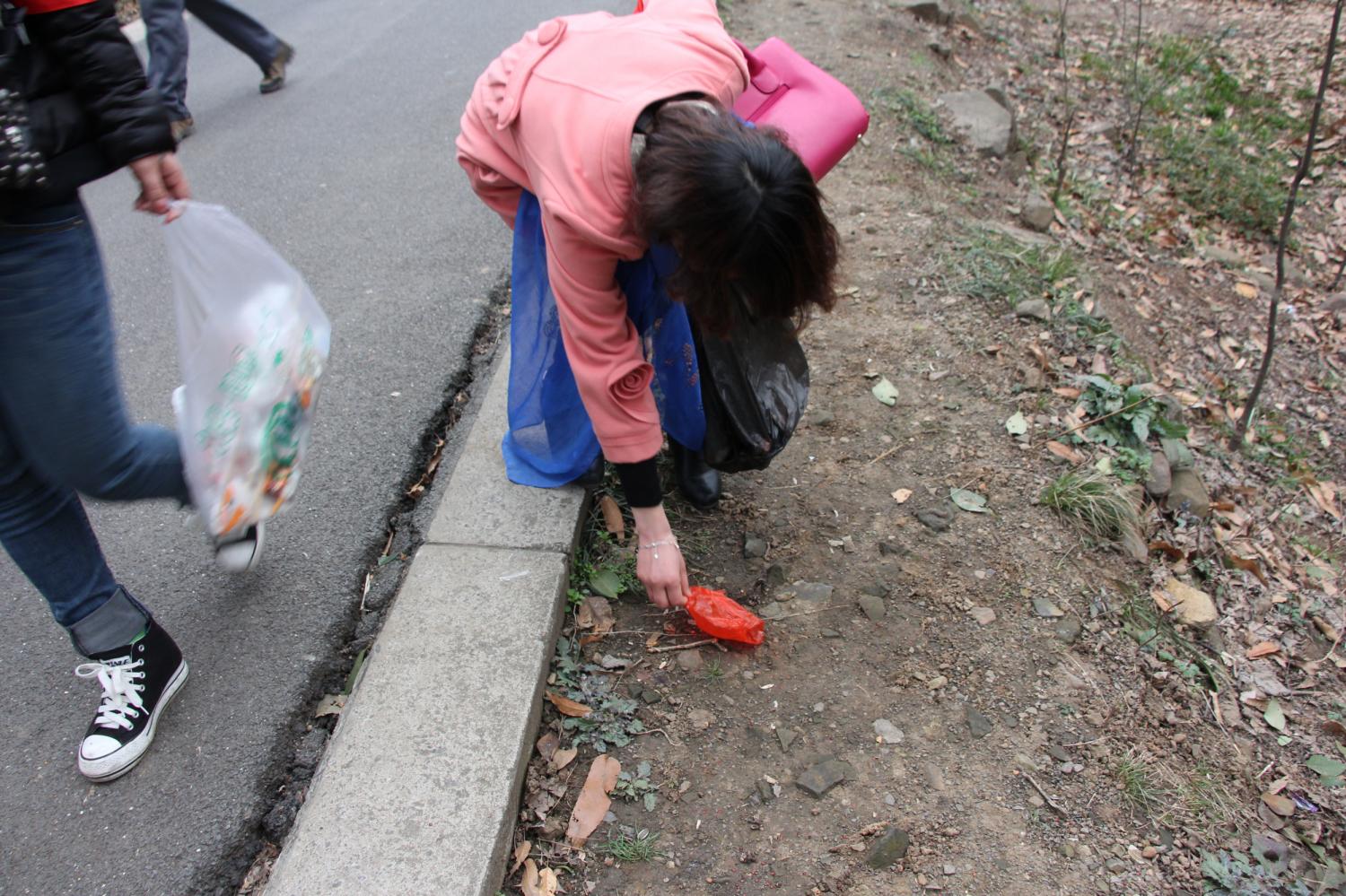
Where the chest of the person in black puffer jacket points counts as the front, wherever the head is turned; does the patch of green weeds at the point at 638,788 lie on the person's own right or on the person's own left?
on the person's own left

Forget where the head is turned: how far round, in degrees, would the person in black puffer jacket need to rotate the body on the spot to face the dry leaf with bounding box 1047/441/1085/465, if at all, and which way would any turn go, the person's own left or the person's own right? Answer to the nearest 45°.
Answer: approximately 135° to the person's own left

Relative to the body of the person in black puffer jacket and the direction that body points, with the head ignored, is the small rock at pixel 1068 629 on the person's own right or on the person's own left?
on the person's own left

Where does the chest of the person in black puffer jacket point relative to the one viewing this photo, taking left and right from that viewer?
facing the viewer and to the left of the viewer

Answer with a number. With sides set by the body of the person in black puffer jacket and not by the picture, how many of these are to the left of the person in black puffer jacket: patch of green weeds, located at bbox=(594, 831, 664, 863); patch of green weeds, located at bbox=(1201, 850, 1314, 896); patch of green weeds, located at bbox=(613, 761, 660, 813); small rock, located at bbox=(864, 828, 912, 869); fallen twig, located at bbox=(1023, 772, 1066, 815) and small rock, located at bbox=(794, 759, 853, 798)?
6

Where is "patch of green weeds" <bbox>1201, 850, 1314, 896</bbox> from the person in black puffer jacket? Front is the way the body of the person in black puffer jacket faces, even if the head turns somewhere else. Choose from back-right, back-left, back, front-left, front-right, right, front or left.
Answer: left

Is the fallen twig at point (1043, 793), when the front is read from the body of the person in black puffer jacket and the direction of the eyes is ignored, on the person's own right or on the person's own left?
on the person's own left

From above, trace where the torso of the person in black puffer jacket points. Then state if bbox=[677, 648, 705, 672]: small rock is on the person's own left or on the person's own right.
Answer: on the person's own left

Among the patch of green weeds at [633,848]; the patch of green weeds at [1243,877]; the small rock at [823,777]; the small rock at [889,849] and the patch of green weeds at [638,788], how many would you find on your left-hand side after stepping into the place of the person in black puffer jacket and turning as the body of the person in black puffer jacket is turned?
5

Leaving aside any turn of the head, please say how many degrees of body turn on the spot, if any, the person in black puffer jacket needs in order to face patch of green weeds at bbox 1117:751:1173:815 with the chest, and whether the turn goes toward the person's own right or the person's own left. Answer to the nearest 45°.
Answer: approximately 90° to the person's own left

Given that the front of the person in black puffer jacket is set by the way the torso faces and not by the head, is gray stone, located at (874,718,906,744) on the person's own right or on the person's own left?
on the person's own left
